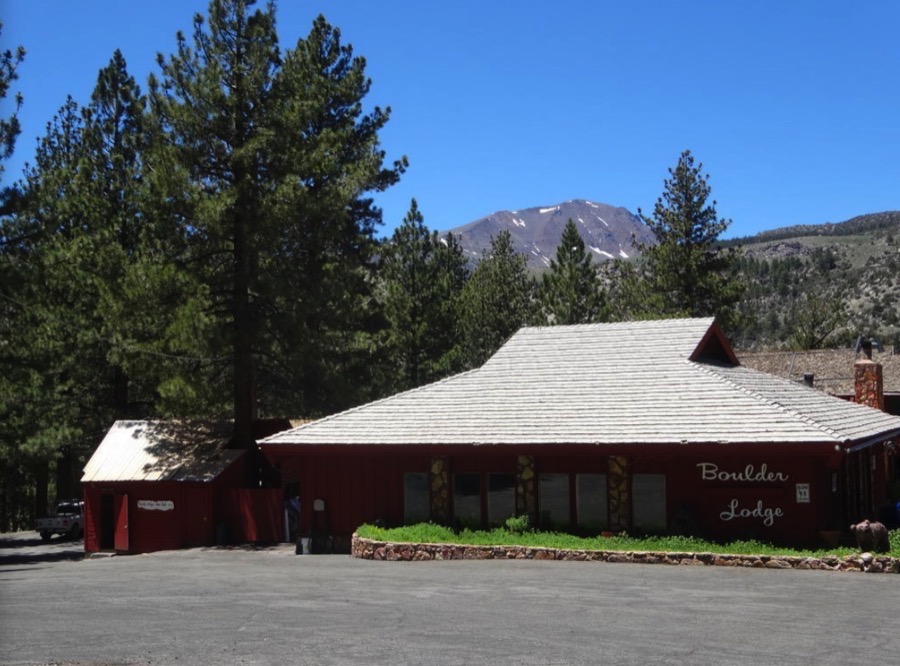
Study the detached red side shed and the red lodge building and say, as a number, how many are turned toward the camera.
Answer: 2

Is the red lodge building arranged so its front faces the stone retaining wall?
yes

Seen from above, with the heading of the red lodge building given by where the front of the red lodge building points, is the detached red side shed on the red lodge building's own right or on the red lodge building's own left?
on the red lodge building's own right

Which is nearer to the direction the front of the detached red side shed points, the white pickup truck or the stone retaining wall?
the stone retaining wall

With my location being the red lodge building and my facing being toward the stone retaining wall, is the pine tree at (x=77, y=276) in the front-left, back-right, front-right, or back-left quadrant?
back-right

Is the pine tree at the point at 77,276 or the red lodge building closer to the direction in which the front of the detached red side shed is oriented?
the red lodge building

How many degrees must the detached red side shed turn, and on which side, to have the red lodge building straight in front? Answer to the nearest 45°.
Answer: approximately 45° to its left

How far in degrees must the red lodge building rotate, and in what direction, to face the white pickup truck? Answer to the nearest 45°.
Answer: approximately 135° to its right

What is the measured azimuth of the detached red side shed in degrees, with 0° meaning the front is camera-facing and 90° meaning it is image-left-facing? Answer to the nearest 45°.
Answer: approximately 0°

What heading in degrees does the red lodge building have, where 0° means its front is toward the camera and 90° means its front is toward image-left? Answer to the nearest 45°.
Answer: approximately 0°
